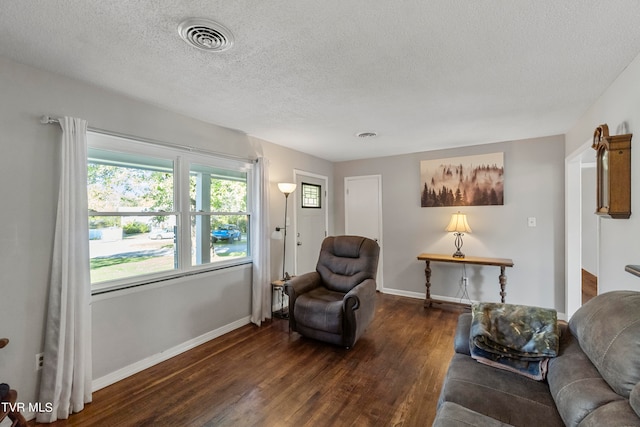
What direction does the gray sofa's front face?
to the viewer's left

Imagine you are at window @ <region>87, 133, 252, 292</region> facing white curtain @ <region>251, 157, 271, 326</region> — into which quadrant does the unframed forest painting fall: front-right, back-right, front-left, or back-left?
front-right

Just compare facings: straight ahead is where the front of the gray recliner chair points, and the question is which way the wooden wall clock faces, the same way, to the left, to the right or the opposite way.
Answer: to the right

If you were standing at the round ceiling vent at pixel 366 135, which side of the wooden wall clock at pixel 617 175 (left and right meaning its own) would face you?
front

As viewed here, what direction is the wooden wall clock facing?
to the viewer's left

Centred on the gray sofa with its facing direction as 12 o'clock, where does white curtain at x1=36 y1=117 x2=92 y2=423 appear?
The white curtain is roughly at 11 o'clock from the gray sofa.

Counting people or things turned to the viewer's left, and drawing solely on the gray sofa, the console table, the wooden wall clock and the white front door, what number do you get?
2

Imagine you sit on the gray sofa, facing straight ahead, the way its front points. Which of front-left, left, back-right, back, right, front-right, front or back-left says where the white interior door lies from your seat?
front-right

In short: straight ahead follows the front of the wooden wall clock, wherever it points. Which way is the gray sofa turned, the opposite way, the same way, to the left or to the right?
the same way

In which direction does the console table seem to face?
toward the camera

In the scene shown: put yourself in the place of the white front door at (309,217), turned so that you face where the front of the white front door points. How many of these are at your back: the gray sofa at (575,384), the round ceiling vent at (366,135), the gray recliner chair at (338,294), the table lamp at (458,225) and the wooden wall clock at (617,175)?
0

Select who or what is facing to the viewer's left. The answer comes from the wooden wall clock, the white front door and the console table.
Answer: the wooden wall clock

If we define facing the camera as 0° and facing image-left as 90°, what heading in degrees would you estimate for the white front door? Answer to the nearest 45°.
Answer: approximately 315°

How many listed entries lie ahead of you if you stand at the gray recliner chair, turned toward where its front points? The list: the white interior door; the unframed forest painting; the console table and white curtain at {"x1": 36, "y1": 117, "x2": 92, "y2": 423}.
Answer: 1

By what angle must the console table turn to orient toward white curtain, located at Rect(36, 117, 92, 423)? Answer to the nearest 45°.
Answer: approximately 45° to its right

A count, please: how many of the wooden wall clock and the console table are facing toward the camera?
1

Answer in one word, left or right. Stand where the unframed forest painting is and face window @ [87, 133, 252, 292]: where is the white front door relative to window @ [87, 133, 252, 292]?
right

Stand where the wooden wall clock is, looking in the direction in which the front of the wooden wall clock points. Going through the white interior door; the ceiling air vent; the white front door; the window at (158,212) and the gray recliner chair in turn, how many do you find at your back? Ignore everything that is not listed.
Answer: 0
